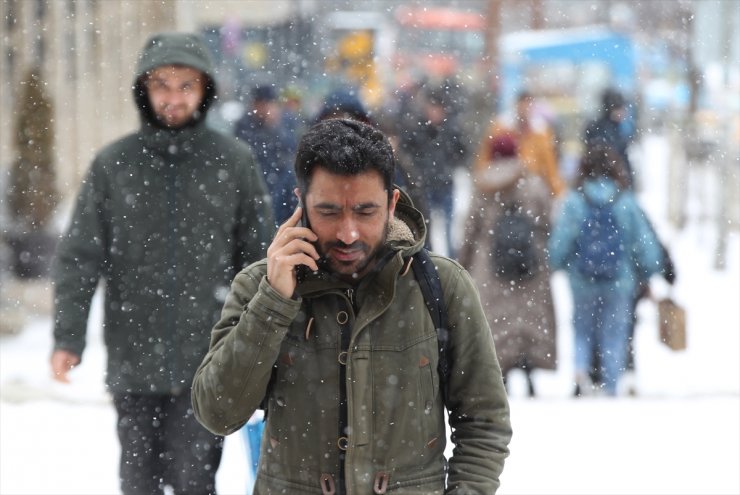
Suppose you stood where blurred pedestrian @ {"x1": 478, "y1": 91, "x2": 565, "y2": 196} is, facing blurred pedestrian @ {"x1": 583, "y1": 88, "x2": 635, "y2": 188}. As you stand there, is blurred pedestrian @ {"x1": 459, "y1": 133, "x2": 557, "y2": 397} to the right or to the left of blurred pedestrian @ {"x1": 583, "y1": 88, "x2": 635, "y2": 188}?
right

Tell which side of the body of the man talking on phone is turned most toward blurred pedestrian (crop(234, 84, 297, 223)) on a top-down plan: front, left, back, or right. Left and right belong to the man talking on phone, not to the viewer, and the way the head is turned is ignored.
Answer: back

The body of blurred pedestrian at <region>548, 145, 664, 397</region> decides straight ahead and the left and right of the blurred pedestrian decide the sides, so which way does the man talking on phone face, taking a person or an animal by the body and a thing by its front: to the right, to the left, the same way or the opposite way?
the opposite way

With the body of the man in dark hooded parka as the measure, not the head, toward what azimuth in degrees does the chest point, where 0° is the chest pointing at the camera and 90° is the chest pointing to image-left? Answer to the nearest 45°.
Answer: approximately 0°

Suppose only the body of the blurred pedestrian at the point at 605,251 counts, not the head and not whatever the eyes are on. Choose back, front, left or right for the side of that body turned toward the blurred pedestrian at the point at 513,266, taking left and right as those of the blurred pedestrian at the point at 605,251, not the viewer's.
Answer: left

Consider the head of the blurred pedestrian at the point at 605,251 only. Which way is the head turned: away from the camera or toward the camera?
away from the camera

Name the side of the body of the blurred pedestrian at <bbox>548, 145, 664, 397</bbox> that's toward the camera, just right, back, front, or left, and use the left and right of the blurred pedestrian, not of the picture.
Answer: back
